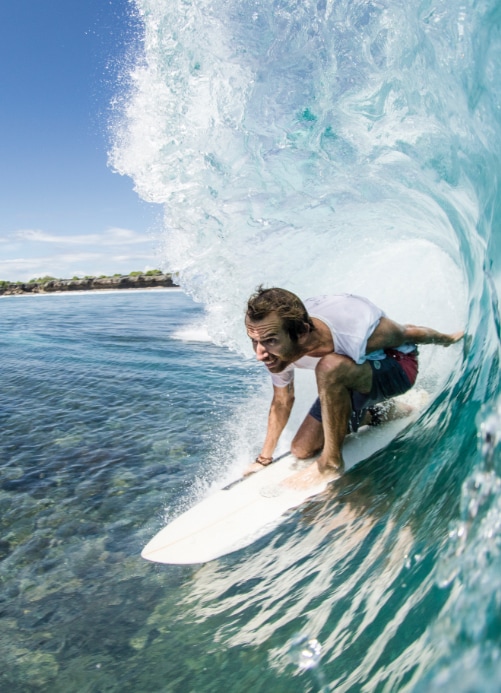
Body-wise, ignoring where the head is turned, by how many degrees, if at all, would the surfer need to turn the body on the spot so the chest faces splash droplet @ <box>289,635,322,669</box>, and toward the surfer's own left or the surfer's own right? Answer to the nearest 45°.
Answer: approximately 45° to the surfer's own left

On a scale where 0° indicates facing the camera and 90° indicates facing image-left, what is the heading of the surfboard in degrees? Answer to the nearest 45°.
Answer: approximately 45°
